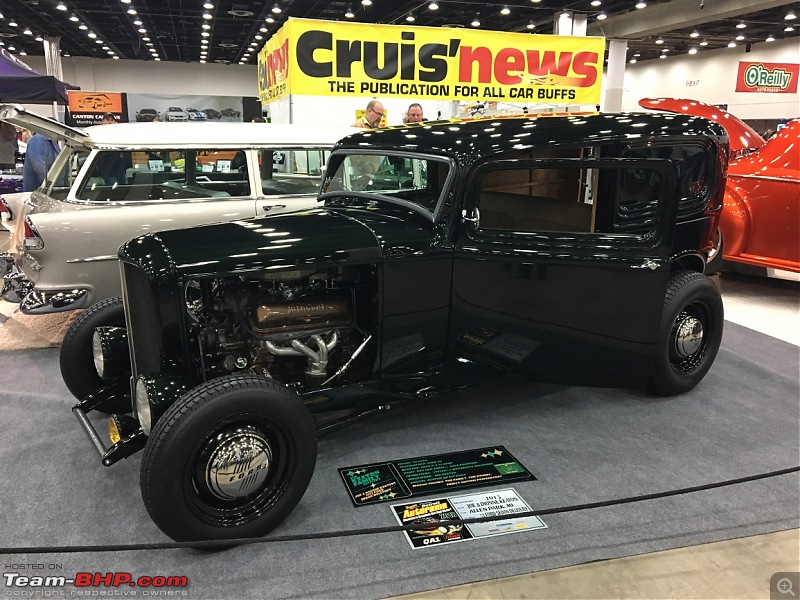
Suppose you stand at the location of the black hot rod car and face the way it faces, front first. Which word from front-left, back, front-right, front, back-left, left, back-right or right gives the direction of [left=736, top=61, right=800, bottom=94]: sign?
back

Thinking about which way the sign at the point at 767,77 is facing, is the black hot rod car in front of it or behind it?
in front

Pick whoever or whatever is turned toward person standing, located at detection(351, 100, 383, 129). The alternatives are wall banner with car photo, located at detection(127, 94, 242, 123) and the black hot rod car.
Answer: the wall banner with car photo

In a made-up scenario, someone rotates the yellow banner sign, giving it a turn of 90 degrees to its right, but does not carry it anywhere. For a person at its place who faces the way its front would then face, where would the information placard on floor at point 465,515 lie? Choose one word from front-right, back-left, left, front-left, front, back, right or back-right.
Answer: left

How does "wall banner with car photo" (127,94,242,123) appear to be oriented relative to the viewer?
toward the camera

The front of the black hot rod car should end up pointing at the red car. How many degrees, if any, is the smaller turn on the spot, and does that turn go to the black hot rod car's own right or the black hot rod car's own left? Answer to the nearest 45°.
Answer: approximately 180°

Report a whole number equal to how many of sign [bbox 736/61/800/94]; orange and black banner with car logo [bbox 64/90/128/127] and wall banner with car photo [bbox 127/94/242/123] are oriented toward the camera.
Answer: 3

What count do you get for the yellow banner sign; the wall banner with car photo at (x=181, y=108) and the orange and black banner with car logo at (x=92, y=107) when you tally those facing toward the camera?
3

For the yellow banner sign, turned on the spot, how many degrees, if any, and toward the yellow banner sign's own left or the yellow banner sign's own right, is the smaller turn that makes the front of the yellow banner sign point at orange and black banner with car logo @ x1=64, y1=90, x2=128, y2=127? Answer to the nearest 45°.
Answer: approximately 135° to the yellow banner sign's own right

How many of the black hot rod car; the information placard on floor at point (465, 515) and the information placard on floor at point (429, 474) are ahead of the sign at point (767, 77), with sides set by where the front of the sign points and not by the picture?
3

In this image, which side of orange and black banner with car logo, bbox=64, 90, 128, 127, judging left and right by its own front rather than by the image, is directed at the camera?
front

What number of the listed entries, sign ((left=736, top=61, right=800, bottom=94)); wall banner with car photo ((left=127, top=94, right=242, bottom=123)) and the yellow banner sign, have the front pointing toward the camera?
3

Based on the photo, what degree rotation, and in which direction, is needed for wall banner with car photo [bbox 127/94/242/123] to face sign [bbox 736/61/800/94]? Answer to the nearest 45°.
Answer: approximately 45° to its left

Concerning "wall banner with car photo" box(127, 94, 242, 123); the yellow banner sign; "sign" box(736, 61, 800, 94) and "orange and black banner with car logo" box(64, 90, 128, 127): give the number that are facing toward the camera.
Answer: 4

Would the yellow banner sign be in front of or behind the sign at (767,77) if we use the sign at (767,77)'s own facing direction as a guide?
in front

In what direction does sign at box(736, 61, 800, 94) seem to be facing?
toward the camera

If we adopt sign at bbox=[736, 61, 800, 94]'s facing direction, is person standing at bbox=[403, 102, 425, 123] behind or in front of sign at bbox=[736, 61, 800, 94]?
in front

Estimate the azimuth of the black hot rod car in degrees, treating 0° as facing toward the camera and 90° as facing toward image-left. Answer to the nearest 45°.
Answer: approximately 45°
